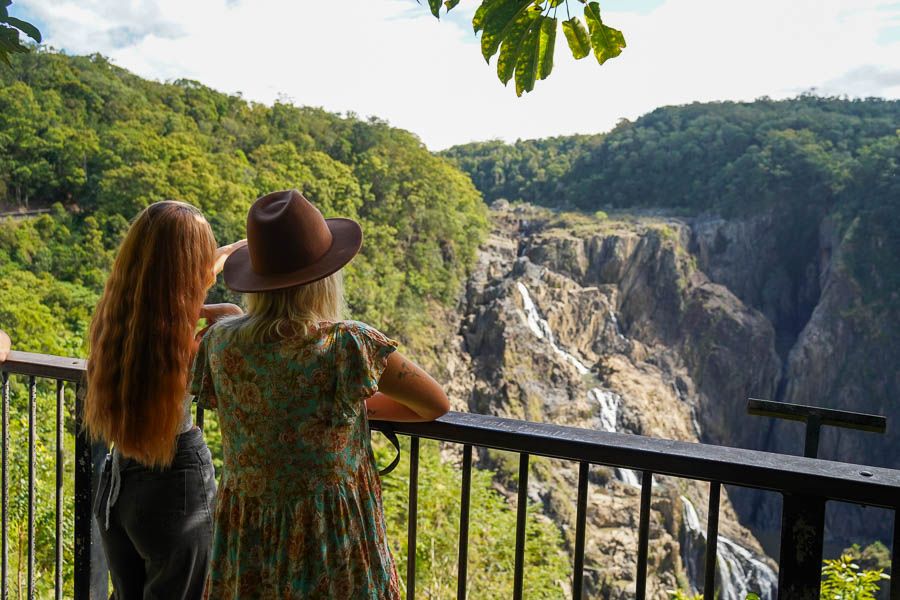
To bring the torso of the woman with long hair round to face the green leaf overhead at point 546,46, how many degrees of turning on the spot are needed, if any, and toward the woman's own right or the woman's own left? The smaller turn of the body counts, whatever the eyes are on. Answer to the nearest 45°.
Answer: approximately 90° to the woman's own right

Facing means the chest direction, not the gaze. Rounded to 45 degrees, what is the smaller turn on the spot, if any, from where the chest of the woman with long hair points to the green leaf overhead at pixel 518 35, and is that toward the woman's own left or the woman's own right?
approximately 90° to the woman's own right

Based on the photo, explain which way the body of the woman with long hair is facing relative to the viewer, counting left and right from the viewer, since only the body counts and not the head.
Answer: facing away from the viewer and to the right of the viewer

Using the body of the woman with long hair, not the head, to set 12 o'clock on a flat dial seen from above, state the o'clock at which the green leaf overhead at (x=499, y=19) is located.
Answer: The green leaf overhead is roughly at 3 o'clock from the woman with long hair.

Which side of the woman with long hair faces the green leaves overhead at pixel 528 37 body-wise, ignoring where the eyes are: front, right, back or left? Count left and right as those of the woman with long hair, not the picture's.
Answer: right

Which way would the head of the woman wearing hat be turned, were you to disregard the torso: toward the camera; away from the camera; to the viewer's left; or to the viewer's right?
away from the camera

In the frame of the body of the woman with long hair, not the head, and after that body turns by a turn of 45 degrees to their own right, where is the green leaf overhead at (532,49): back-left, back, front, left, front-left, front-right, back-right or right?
front-right

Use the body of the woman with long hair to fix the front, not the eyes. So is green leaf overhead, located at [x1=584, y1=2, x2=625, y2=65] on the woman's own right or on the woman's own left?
on the woman's own right
